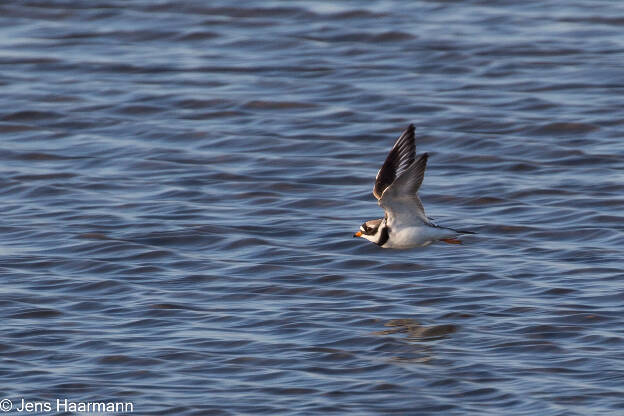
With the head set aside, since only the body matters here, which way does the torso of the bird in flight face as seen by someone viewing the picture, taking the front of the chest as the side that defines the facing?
to the viewer's left
